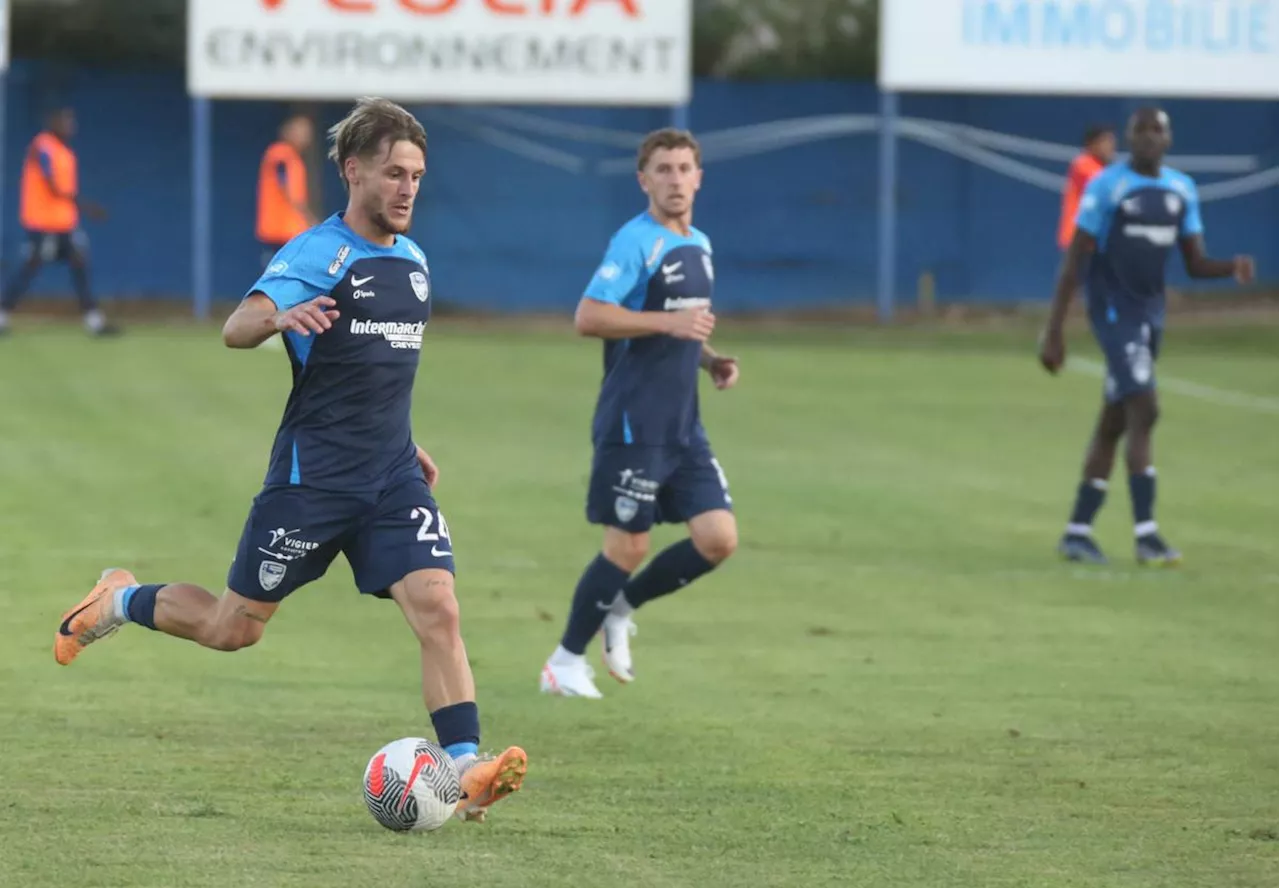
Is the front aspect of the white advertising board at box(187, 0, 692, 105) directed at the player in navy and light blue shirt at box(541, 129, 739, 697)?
yes

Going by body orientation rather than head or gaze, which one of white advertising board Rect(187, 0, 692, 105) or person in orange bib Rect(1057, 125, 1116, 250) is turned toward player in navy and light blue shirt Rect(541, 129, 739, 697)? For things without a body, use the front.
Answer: the white advertising board

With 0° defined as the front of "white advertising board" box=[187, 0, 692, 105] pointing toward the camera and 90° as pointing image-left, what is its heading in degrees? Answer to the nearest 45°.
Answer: approximately 0°

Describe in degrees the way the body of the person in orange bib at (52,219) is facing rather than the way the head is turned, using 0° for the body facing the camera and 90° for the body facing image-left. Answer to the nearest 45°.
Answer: approximately 270°
